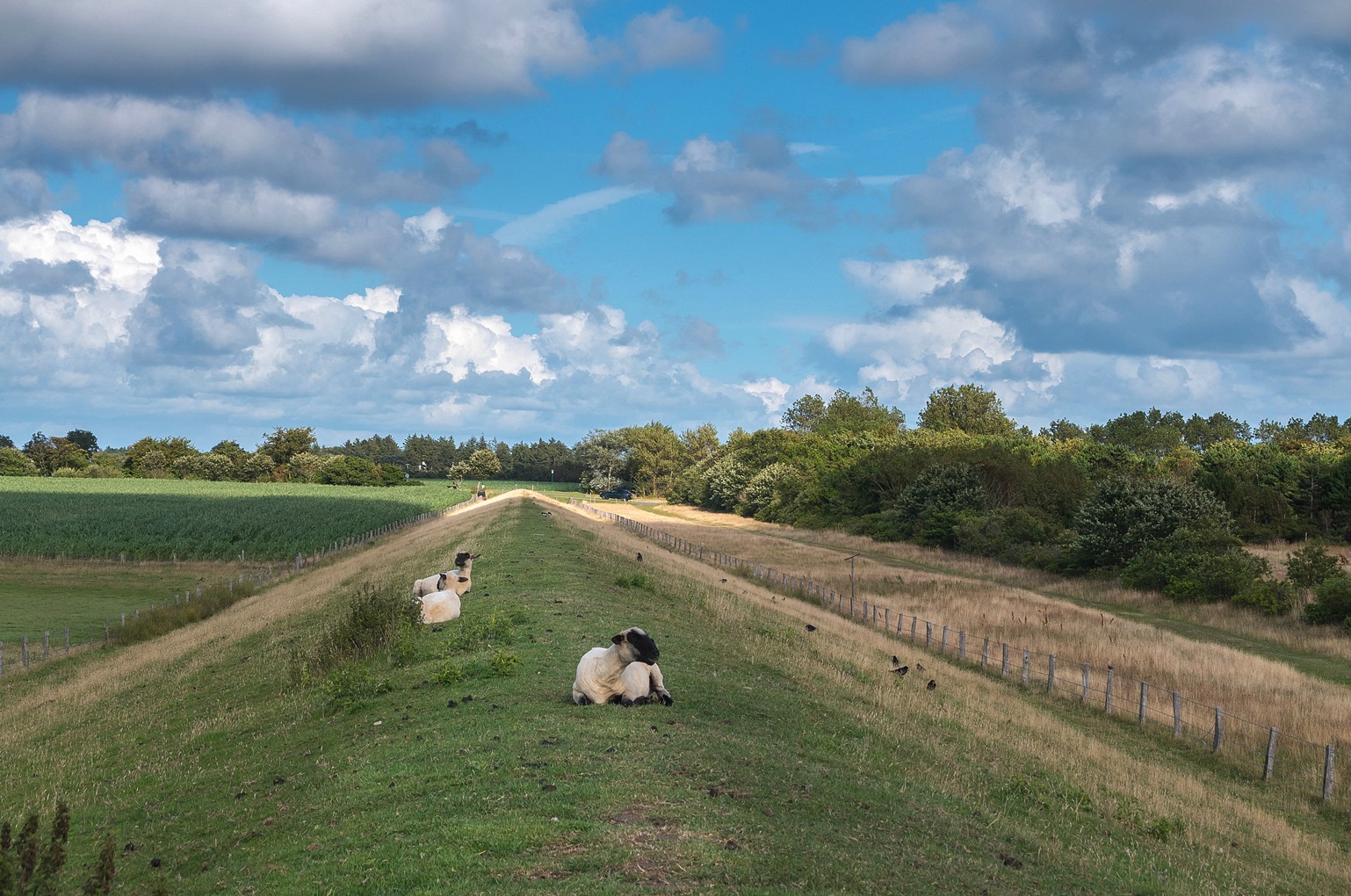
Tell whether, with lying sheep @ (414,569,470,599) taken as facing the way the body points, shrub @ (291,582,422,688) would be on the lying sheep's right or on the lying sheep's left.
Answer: on the lying sheep's right

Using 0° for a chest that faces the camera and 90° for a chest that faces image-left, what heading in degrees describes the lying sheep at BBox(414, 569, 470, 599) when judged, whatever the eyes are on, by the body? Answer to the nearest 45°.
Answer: approximately 270°

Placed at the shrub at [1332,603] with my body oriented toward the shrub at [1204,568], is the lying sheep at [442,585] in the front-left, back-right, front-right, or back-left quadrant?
back-left

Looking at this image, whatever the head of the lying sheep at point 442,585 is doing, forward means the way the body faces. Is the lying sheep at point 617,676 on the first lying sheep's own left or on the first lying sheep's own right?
on the first lying sheep's own right

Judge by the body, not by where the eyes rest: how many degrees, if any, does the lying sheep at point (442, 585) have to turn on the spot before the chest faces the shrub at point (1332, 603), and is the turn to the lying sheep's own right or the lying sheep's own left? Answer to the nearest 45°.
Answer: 0° — it already faces it

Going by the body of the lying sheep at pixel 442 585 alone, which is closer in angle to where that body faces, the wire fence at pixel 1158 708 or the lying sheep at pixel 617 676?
the wire fence

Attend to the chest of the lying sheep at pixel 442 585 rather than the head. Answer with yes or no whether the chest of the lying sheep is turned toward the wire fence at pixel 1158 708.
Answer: yes

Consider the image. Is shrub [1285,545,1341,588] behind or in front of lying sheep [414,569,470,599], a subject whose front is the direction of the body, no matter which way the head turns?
in front

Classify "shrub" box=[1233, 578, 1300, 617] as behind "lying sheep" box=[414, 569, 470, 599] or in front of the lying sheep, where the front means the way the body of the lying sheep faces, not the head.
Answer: in front
